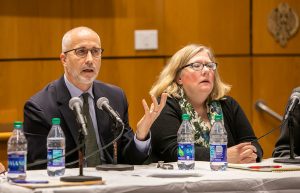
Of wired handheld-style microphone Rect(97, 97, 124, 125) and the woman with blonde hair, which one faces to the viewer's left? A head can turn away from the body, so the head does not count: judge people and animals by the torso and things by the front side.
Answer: the wired handheld-style microphone

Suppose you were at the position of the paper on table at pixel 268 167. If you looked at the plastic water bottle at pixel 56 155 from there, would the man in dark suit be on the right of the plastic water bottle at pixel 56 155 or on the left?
right

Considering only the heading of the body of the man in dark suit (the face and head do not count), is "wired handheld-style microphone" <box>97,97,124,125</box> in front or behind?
in front

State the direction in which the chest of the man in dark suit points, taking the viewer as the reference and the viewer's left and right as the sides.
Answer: facing the viewer and to the right of the viewer

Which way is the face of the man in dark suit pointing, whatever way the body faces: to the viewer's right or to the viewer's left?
to the viewer's right

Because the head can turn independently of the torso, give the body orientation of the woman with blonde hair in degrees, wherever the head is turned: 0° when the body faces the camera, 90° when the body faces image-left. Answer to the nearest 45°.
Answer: approximately 315°

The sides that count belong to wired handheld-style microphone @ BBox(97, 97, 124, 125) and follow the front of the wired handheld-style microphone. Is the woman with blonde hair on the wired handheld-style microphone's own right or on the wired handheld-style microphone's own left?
on the wired handheld-style microphone's own right

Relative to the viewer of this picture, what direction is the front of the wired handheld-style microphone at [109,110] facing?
facing to the left of the viewer
